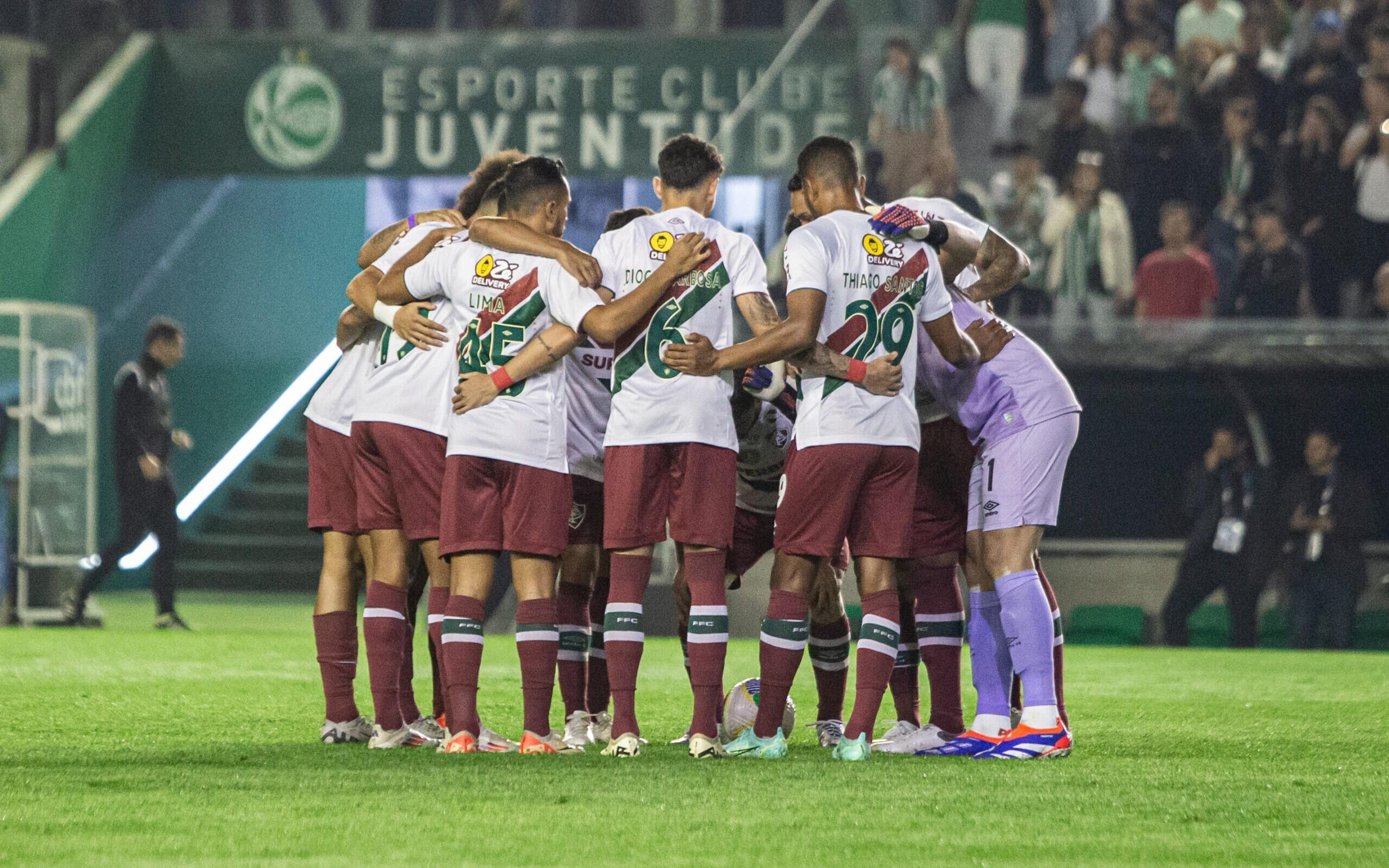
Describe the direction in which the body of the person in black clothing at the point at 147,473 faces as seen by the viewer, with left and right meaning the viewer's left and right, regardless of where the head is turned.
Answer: facing to the right of the viewer

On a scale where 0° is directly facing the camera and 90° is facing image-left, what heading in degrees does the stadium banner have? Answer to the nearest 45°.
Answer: approximately 0°

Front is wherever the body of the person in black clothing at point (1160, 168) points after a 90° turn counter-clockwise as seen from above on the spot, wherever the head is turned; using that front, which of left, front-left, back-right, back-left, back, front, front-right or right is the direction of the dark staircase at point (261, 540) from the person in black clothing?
back

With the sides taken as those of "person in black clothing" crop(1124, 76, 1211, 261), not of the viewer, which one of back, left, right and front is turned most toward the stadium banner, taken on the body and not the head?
right

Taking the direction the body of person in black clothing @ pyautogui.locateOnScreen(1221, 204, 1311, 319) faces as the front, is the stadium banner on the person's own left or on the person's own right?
on the person's own right

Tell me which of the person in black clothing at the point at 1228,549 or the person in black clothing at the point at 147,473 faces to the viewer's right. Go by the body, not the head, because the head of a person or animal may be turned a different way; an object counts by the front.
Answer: the person in black clothing at the point at 147,473

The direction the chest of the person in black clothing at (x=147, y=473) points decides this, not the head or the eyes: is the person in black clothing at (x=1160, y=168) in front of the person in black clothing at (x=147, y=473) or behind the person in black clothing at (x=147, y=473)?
in front
